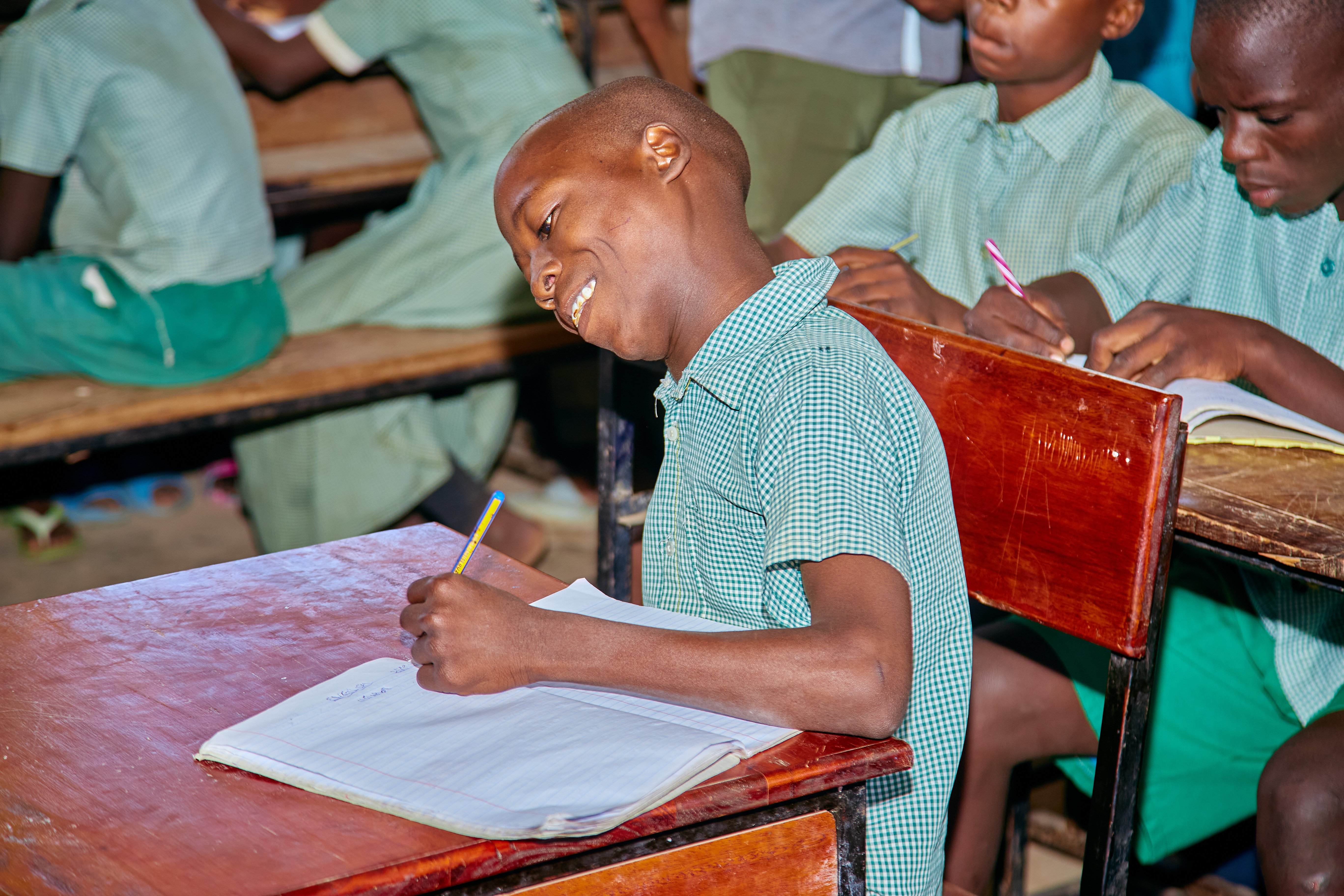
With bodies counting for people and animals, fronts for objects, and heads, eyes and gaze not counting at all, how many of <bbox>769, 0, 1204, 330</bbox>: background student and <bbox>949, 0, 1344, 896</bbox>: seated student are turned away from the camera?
0

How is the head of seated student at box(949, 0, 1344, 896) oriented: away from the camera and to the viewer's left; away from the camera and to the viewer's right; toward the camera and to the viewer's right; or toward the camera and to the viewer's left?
toward the camera and to the viewer's left

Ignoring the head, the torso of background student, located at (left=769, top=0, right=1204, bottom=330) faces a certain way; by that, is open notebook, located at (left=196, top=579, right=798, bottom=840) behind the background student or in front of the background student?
in front

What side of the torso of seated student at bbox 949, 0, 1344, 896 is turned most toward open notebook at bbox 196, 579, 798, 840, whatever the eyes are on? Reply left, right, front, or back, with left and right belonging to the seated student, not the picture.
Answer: front

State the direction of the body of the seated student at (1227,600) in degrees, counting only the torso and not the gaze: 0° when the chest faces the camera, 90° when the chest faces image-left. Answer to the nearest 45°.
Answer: approximately 45°

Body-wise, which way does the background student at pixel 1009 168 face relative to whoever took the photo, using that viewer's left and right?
facing the viewer and to the left of the viewer

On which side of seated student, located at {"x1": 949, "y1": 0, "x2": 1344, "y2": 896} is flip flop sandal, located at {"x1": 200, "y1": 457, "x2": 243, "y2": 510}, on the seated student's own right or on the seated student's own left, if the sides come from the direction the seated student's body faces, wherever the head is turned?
on the seated student's own right
